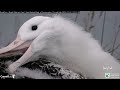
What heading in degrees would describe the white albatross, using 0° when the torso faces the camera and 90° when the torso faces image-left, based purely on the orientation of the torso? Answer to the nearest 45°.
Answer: approximately 90°
